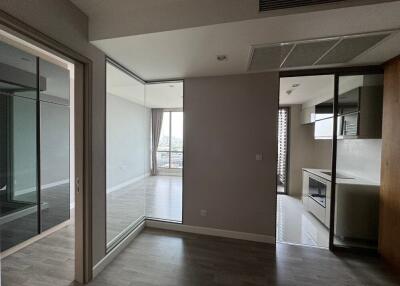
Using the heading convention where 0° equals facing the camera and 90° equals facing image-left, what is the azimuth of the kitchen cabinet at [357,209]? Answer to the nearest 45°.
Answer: approximately 45°

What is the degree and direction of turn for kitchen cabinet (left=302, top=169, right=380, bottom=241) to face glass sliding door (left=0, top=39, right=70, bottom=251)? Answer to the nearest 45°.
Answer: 0° — it already faces it

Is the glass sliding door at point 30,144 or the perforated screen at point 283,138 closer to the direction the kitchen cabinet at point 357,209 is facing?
the glass sliding door

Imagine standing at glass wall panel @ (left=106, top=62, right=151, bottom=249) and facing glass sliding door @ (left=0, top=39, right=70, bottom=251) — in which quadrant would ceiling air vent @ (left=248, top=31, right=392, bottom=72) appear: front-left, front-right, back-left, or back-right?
back-left

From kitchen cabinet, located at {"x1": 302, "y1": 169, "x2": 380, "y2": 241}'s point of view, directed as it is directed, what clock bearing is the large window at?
The large window is roughly at 2 o'clock from the kitchen cabinet.

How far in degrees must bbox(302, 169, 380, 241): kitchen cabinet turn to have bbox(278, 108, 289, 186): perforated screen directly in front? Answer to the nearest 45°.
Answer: approximately 90° to its right

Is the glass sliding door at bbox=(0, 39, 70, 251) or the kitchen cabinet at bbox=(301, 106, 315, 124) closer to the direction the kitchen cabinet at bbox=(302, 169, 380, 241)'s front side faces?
the glass sliding door

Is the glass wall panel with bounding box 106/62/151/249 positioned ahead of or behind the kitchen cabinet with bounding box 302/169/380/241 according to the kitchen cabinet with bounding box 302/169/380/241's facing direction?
ahead
